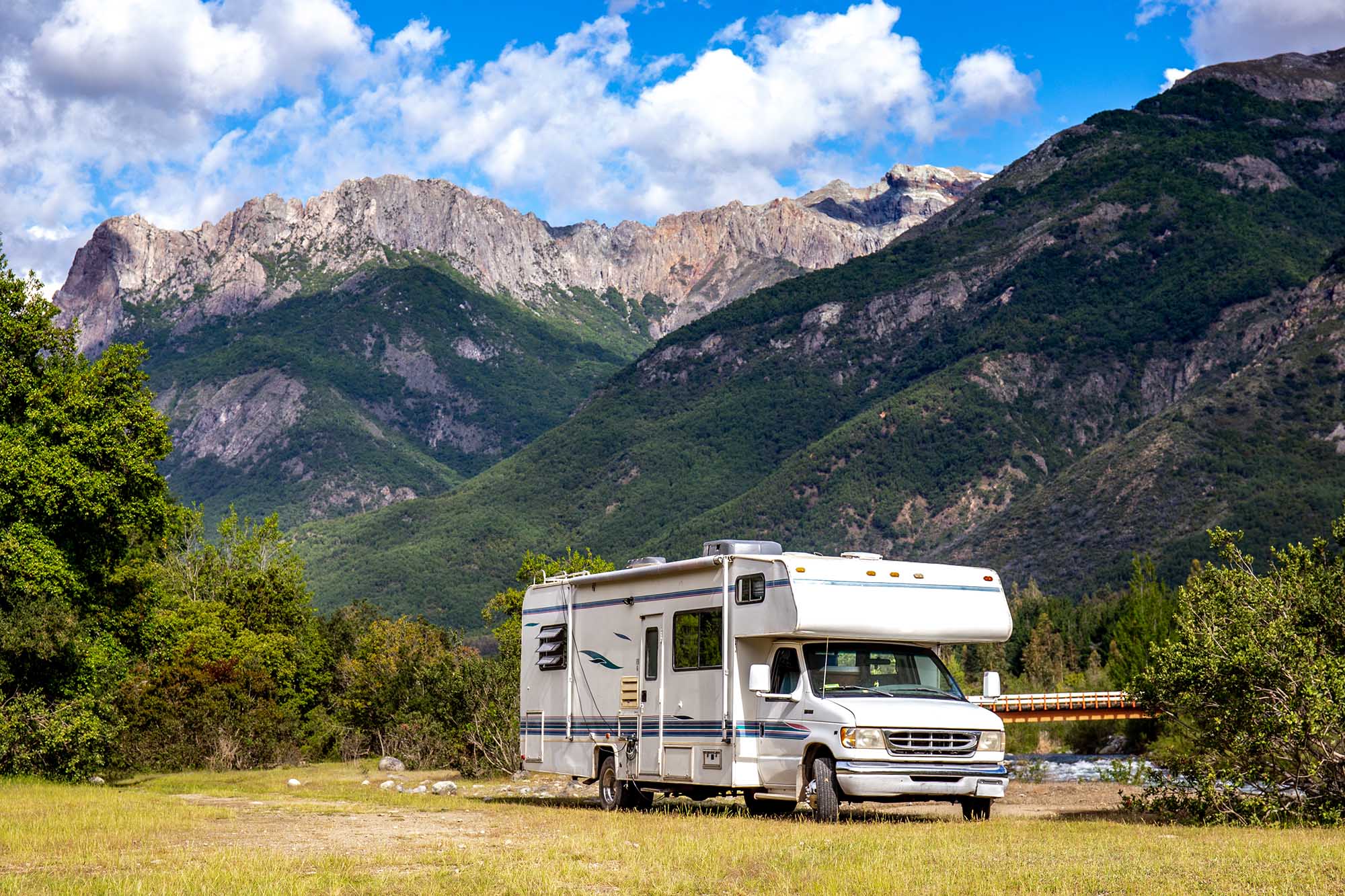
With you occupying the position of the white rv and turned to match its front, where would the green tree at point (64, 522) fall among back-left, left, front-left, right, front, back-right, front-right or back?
back

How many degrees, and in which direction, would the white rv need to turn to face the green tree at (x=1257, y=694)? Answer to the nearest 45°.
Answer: approximately 45° to its left

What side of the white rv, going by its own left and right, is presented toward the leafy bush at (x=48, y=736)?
back

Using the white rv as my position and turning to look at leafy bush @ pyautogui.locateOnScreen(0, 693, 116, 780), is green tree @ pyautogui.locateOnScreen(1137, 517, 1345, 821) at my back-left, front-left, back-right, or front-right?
back-right

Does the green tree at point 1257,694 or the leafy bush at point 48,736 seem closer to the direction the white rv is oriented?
the green tree

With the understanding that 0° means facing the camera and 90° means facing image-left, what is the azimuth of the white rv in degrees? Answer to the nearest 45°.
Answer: approximately 315°
